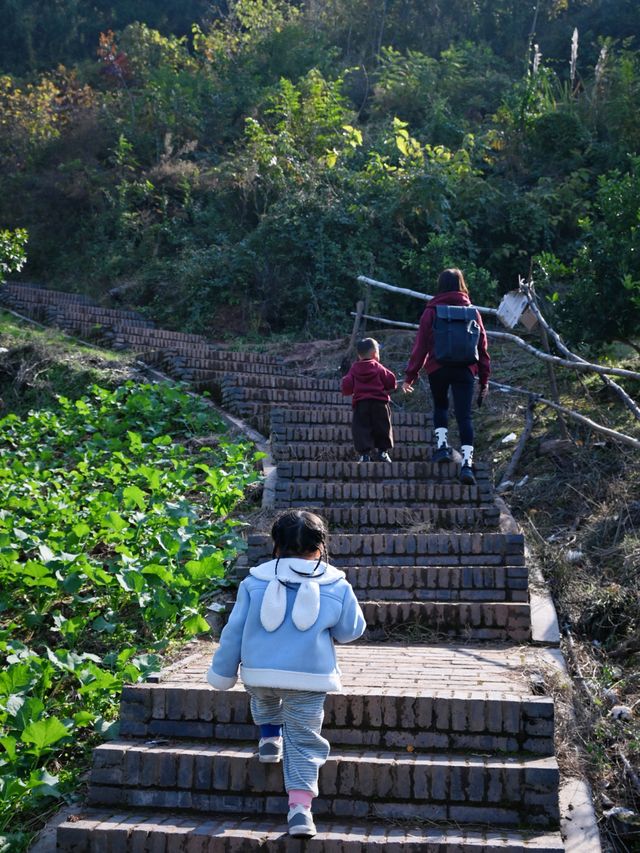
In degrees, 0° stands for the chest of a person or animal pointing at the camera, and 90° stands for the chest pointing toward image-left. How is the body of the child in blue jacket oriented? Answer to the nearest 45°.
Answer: approximately 180°

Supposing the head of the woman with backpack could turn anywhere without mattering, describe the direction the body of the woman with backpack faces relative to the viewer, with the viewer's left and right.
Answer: facing away from the viewer

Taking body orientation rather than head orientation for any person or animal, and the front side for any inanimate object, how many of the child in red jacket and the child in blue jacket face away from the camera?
2

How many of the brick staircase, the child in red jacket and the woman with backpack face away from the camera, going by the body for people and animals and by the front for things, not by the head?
2

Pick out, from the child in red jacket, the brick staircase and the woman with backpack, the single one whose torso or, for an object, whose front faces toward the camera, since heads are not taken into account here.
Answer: the brick staircase

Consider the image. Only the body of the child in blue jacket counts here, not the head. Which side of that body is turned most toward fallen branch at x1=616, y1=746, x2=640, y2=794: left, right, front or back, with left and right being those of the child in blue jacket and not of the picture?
right

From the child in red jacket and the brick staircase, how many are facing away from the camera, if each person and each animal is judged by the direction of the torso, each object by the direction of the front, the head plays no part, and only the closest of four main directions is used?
1

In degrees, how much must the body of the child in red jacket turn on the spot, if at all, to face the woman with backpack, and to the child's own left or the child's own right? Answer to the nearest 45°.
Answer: approximately 135° to the child's own right

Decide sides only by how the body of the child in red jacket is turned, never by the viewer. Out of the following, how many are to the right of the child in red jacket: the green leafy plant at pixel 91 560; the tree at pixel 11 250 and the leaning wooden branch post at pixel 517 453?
1

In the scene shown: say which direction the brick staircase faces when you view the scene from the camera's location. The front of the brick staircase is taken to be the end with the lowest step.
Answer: facing the viewer

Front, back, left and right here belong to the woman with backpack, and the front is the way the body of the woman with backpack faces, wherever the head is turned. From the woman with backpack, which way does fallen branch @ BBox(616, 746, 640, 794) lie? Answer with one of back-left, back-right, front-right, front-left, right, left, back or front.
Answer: back

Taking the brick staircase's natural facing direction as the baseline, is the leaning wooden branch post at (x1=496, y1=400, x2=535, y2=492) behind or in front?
behind

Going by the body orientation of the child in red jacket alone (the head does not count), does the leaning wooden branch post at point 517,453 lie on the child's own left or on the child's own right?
on the child's own right

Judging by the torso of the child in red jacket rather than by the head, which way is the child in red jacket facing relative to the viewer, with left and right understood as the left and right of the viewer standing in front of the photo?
facing away from the viewer

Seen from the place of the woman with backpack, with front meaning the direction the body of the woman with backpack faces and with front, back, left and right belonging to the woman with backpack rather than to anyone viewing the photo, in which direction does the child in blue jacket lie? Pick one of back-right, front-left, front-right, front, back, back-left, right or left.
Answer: back

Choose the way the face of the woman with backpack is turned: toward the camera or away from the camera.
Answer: away from the camera
